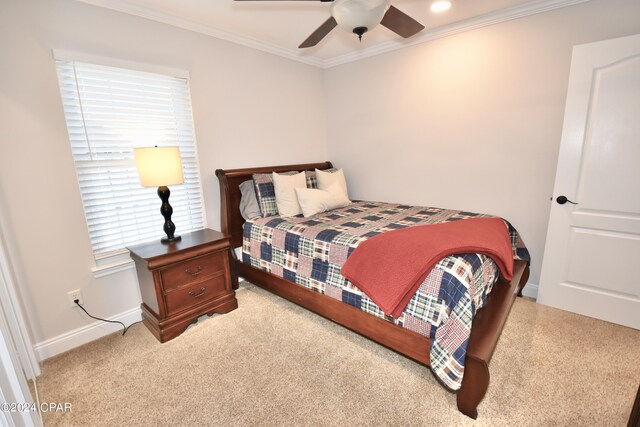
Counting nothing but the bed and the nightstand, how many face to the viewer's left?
0

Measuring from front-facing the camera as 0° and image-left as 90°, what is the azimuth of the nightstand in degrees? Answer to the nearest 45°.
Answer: approximately 315°

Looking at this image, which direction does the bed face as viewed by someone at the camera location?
facing the viewer and to the right of the viewer
